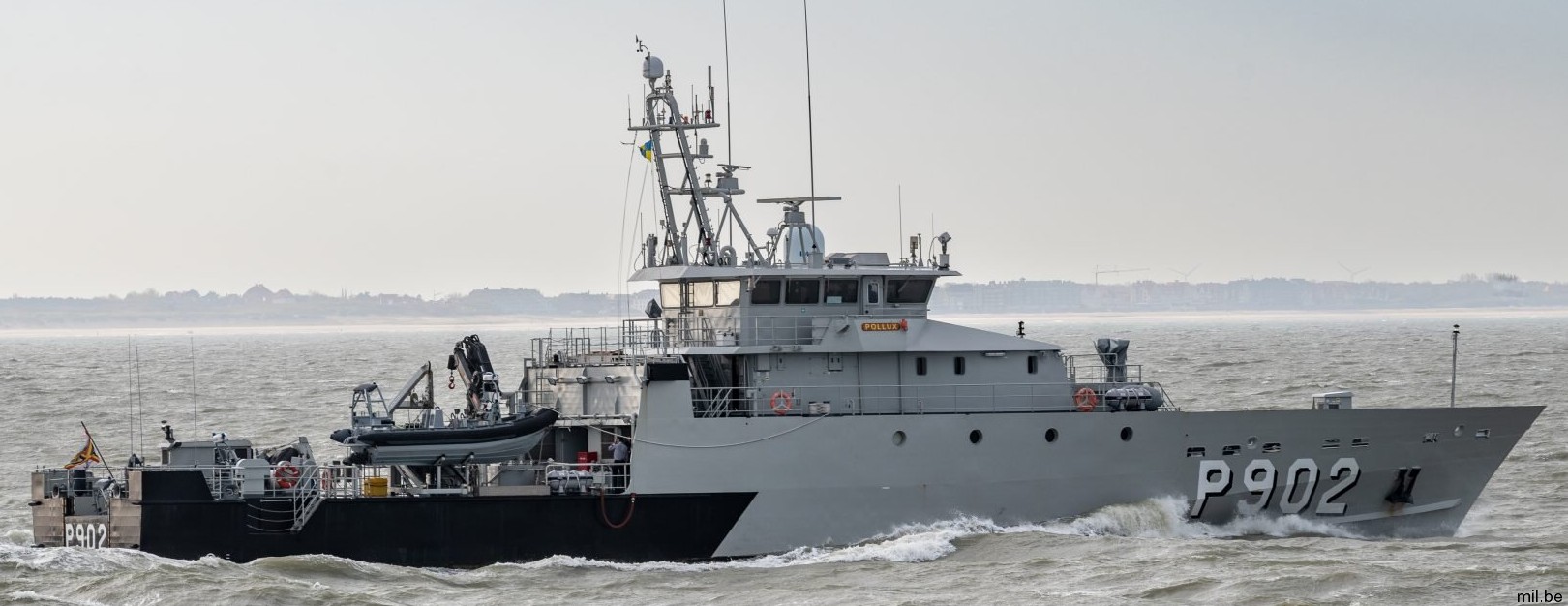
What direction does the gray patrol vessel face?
to the viewer's right
